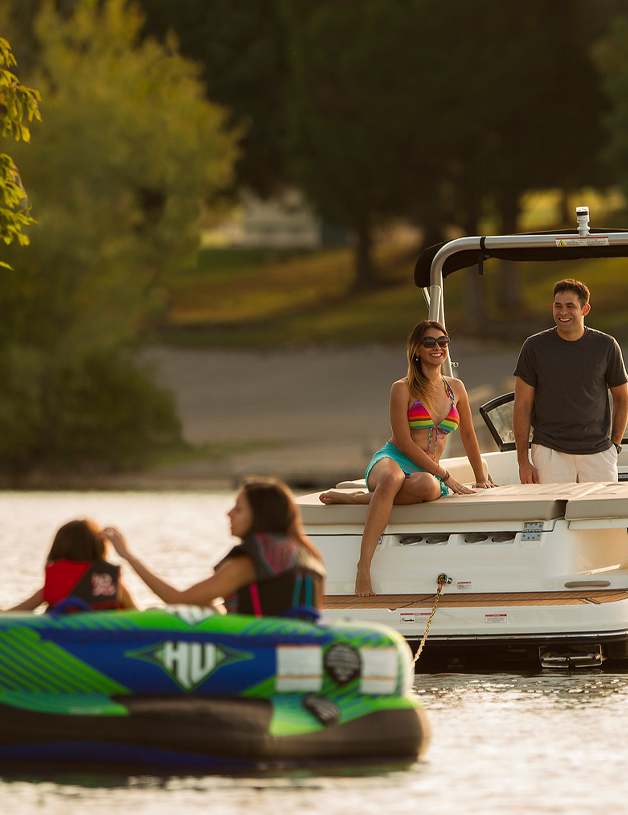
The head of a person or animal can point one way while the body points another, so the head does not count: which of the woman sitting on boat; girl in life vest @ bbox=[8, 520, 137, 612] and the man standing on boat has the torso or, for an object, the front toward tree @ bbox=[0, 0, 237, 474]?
the girl in life vest

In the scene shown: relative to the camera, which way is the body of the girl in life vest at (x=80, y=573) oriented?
away from the camera

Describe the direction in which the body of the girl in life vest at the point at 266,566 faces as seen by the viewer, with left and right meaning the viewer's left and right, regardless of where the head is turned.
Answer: facing away from the viewer and to the left of the viewer

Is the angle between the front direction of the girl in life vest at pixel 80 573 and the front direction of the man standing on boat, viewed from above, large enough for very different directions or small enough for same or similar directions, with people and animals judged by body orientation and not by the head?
very different directions

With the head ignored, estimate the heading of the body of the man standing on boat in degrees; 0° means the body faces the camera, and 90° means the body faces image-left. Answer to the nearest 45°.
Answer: approximately 0°

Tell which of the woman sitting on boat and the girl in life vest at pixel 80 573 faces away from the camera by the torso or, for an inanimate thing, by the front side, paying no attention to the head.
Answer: the girl in life vest

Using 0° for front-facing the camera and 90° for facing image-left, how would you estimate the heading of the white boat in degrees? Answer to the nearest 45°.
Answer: approximately 180°

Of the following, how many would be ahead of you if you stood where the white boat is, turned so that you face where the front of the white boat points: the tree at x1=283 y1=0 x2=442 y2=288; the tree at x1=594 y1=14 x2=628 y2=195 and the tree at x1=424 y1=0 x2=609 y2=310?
3

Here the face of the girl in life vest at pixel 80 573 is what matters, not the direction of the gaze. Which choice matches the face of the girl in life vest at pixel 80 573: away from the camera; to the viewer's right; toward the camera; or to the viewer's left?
away from the camera

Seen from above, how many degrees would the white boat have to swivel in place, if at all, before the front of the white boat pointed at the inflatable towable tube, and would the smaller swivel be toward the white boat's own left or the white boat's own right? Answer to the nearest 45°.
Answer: approximately 135° to the white boat's own left

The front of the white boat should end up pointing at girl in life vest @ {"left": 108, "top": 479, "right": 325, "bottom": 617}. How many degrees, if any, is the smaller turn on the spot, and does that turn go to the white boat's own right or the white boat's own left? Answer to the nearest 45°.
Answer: approximately 135° to the white boat's own left
